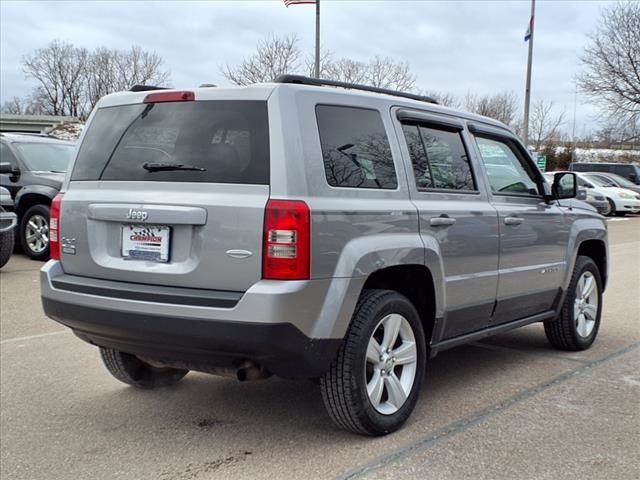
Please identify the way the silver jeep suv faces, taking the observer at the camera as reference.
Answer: facing away from the viewer and to the right of the viewer

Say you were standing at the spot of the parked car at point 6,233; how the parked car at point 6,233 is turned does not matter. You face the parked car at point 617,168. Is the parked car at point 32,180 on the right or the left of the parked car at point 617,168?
left

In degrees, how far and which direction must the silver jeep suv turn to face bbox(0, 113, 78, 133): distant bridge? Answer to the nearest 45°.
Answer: approximately 90° to its left

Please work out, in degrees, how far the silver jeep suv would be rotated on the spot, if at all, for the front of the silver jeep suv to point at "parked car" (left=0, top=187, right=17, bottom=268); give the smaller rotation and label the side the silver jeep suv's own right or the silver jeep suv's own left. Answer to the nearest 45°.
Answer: approximately 90° to the silver jeep suv's own left

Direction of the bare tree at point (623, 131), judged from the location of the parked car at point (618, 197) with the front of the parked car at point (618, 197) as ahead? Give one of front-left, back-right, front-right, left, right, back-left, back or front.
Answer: back-left

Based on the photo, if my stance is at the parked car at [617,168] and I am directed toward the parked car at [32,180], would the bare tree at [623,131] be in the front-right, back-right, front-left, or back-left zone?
back-right

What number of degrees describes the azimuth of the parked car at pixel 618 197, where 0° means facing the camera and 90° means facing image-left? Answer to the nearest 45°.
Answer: approximately 315°

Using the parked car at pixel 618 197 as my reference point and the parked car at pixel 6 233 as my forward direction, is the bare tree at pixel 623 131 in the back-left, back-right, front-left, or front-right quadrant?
back-right
